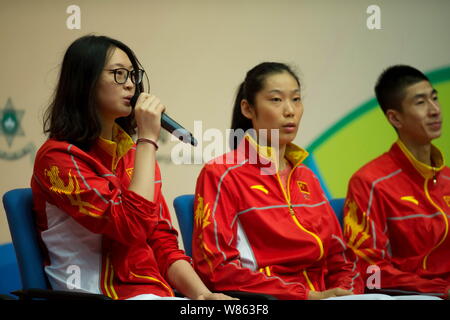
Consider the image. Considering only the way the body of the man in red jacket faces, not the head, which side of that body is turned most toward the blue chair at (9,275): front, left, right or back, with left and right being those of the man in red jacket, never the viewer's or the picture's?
right

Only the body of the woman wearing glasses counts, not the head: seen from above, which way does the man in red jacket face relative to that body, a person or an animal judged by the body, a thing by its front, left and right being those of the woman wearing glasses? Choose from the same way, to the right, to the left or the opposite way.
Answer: the same way

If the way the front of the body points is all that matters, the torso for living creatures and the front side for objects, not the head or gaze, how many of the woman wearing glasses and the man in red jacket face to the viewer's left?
0

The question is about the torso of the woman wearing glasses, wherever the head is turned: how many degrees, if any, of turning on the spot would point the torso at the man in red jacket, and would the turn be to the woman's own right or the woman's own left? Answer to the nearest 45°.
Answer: approximately 45° to the woman's own left

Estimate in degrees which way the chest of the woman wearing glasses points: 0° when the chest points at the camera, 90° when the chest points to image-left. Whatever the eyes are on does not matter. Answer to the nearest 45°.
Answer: approximately 315°

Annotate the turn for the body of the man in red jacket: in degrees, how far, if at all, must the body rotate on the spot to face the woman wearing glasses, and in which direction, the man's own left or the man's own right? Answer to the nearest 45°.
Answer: approximately 90° to the man's own right

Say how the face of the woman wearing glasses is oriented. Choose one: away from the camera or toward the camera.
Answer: toward the camera

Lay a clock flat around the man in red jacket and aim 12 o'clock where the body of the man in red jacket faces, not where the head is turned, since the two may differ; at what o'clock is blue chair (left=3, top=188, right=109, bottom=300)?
The blue chair is roughly at 3 o'clock from the man in red jacket.
